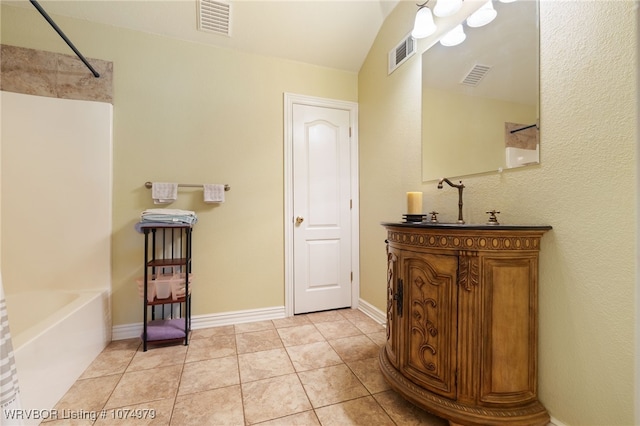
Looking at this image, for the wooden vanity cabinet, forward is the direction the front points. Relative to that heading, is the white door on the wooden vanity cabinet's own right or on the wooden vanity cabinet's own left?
on the wooden vanity cabinet's own right

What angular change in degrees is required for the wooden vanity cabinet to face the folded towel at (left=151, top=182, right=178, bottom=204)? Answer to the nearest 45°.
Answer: approximately 45° to its right

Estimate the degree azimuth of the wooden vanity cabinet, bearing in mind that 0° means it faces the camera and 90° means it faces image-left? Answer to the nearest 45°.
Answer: approximately 45°
